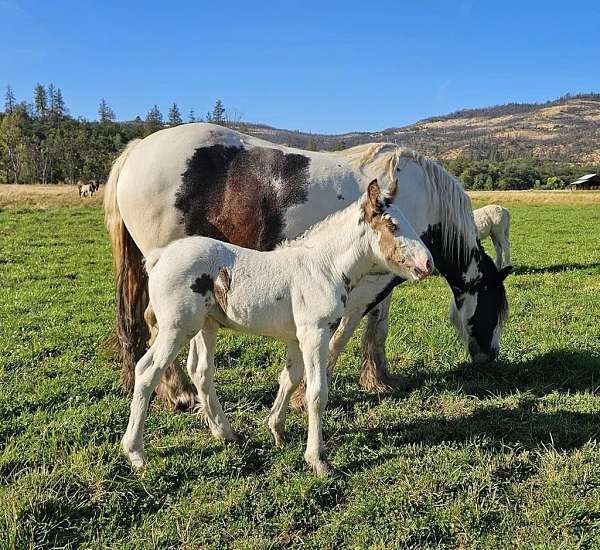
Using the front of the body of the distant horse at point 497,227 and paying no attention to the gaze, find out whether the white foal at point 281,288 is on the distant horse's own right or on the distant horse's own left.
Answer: on the distant horse's own left

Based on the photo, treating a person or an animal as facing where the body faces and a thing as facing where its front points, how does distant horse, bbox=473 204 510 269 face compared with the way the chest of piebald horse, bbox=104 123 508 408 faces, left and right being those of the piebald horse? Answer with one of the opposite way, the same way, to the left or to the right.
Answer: the opposite way

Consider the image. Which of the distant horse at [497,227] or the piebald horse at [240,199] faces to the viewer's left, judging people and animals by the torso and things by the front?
the distant horse

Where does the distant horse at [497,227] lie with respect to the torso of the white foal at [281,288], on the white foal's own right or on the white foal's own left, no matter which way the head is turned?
on the white foal's own left

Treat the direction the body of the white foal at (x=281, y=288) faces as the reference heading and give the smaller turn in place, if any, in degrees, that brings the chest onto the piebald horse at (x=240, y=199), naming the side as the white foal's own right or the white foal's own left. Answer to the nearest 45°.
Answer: approximately 90° to the white foal's own left

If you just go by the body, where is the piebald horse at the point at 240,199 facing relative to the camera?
to the viewer's right

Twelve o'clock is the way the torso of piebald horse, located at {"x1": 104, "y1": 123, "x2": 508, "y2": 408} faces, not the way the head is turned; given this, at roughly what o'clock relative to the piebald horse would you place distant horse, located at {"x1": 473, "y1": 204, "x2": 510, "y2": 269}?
The distant horse is roughly at 10 o'clock from the piebald horse.

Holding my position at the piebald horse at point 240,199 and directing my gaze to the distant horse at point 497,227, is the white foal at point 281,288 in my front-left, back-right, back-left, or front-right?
back-right

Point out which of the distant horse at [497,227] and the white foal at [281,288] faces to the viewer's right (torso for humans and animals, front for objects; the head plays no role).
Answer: the white foal

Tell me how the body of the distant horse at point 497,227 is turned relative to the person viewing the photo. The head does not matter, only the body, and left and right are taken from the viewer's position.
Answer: facing to the left of the viewer

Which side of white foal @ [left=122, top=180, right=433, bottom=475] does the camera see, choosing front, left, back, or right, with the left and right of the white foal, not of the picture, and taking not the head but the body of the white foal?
right

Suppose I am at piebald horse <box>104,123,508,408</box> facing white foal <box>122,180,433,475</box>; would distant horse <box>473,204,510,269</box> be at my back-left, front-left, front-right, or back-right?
back-left

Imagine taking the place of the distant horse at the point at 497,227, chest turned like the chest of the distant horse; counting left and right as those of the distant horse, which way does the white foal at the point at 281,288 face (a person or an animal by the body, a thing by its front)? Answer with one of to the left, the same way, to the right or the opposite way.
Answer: the opposite way
